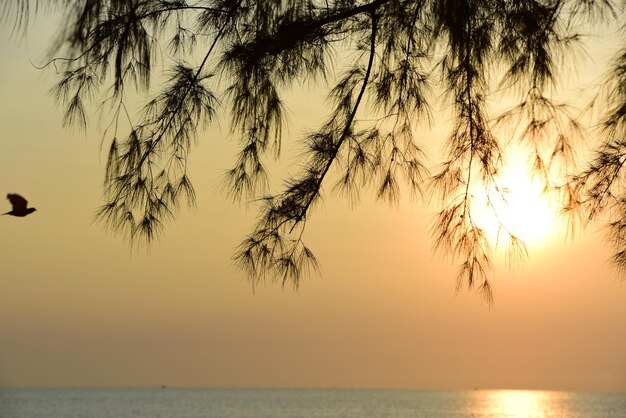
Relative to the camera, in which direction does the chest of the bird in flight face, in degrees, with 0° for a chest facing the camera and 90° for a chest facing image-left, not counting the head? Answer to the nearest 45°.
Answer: approximately 270°
